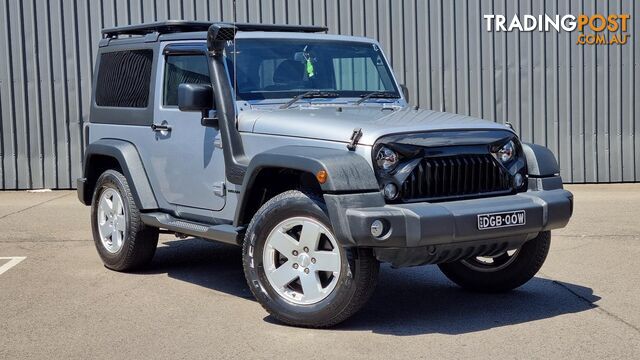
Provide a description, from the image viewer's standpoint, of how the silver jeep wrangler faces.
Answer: facing the viewer and to the right of the viewer
